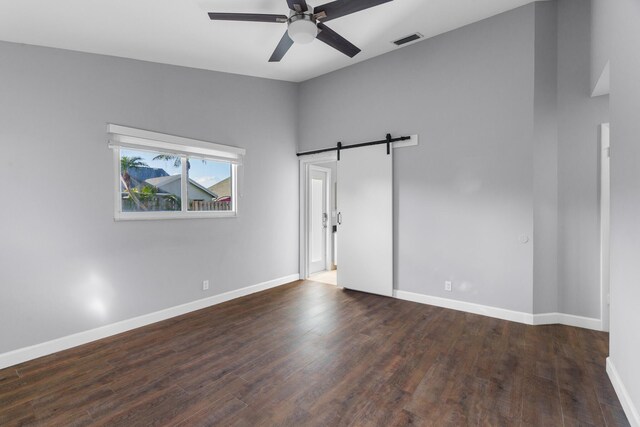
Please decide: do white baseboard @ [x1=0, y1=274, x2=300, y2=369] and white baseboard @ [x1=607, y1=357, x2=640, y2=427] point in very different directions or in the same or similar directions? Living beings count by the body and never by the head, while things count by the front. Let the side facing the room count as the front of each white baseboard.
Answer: very different directions

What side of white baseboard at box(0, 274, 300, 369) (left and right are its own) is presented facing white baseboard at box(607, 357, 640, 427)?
front

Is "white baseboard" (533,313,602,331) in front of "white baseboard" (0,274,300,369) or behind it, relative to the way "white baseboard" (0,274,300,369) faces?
in front

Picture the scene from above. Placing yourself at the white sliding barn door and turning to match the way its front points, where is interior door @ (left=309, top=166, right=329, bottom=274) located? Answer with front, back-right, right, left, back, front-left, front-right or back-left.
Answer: right

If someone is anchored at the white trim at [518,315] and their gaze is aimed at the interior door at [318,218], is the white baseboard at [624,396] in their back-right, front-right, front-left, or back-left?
back-left

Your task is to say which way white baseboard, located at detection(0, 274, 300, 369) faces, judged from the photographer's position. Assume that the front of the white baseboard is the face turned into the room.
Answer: facing the viewer and to the right of the viewer

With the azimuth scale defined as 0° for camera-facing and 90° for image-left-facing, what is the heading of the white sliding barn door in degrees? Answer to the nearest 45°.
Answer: approximately 45°

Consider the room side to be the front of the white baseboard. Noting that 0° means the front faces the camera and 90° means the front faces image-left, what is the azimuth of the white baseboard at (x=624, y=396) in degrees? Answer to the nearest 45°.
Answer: approximately 90°

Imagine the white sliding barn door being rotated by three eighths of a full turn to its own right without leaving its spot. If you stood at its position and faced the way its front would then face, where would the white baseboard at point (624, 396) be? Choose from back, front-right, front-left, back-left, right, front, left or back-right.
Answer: back-right

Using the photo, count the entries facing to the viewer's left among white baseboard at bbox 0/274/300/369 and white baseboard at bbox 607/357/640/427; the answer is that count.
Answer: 1

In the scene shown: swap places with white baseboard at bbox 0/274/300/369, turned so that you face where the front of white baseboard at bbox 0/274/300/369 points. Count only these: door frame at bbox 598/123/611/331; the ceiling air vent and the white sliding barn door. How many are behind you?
0

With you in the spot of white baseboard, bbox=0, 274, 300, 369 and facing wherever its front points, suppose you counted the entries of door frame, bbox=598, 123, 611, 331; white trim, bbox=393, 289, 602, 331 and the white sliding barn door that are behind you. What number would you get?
0
